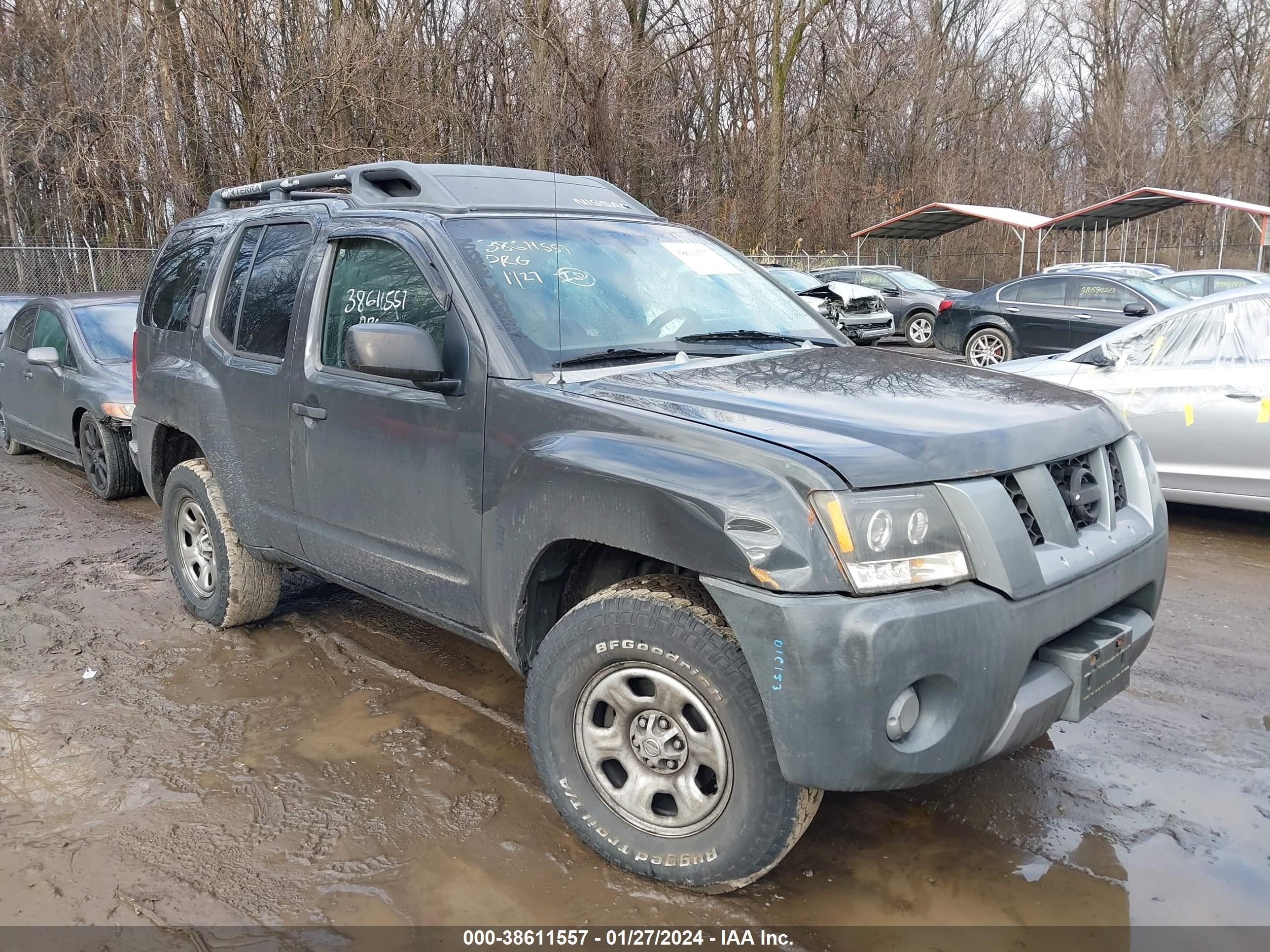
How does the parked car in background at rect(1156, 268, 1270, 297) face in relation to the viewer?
to the viewer's right

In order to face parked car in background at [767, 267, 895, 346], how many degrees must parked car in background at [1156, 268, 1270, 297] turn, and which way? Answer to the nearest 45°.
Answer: approximately 180°

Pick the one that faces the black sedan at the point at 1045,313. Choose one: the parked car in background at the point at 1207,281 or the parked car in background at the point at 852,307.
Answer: the parked car in background at the point at 852,307

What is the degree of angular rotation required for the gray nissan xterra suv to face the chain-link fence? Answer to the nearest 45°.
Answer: approximately 180°

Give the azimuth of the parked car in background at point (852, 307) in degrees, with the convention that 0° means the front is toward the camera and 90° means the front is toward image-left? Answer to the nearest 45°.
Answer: approximately 315°

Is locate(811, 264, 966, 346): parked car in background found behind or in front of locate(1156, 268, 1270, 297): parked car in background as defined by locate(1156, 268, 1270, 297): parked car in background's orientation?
behind

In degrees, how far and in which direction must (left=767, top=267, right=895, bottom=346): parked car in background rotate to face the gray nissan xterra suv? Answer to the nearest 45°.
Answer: approximately 45° to its right

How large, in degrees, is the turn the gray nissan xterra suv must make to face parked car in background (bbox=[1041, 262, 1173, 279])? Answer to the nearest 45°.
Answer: approximately 90° to its left
